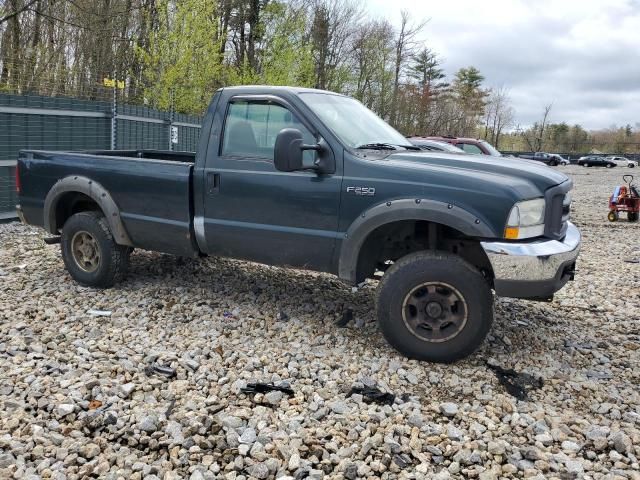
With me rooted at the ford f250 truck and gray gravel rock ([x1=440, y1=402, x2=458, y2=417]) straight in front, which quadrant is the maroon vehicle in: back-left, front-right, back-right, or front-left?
back-left

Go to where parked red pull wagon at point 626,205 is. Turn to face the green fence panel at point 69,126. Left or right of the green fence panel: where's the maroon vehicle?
right

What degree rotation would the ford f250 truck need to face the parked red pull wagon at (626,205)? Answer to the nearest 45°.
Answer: approximately 90° to its left

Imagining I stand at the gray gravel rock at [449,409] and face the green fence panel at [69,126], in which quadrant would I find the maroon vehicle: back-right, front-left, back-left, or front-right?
front-right

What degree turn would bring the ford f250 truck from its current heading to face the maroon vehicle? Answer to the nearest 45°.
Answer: approximately 135° to its left

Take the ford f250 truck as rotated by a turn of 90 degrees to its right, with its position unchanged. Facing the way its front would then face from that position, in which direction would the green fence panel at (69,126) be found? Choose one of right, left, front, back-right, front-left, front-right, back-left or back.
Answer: right

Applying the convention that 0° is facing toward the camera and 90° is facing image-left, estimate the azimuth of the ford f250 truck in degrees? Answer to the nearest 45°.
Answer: approximately 315°

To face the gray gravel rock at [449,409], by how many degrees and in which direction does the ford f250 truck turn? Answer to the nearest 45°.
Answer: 0° — it already faces it
